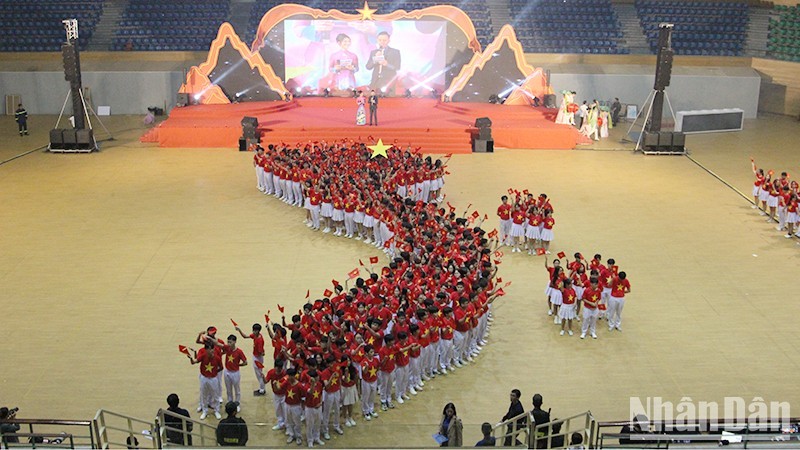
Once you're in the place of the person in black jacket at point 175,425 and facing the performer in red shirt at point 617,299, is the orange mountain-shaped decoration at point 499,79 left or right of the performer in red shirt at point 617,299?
left

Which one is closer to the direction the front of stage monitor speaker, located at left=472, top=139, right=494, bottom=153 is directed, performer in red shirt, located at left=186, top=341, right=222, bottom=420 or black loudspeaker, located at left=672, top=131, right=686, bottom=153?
the performer in red shirt

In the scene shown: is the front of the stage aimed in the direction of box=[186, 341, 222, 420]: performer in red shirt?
yes

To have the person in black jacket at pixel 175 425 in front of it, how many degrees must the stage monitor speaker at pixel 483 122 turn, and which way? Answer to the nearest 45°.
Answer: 0° — it already faces them

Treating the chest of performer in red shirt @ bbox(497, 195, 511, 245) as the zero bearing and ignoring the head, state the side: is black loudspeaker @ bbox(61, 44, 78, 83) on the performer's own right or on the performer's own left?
on the performer's own right

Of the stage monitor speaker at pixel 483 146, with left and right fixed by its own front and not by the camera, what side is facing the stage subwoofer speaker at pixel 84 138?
right

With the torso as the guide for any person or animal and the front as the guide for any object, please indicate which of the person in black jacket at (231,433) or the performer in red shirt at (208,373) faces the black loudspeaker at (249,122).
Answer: the person in black jacket

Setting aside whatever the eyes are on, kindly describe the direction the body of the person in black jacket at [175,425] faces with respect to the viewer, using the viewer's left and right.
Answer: facing away from the viewer and to the right of the viewer

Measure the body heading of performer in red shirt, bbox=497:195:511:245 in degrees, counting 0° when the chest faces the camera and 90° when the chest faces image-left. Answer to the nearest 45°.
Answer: approximately 0°

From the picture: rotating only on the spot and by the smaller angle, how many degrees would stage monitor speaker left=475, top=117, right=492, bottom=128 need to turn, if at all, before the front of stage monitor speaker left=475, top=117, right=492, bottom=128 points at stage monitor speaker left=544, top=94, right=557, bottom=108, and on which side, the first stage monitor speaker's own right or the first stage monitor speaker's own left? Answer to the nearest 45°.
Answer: approximately 135° to the first stage monitor speaker's own left
